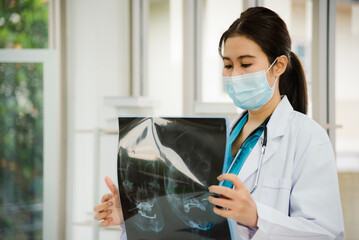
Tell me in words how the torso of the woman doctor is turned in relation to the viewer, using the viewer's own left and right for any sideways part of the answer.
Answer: facing the viewer and to the left of the viewer

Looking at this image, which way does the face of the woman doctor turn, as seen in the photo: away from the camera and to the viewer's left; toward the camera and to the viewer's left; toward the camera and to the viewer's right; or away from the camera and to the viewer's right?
toward the camera and to the viewer's left
